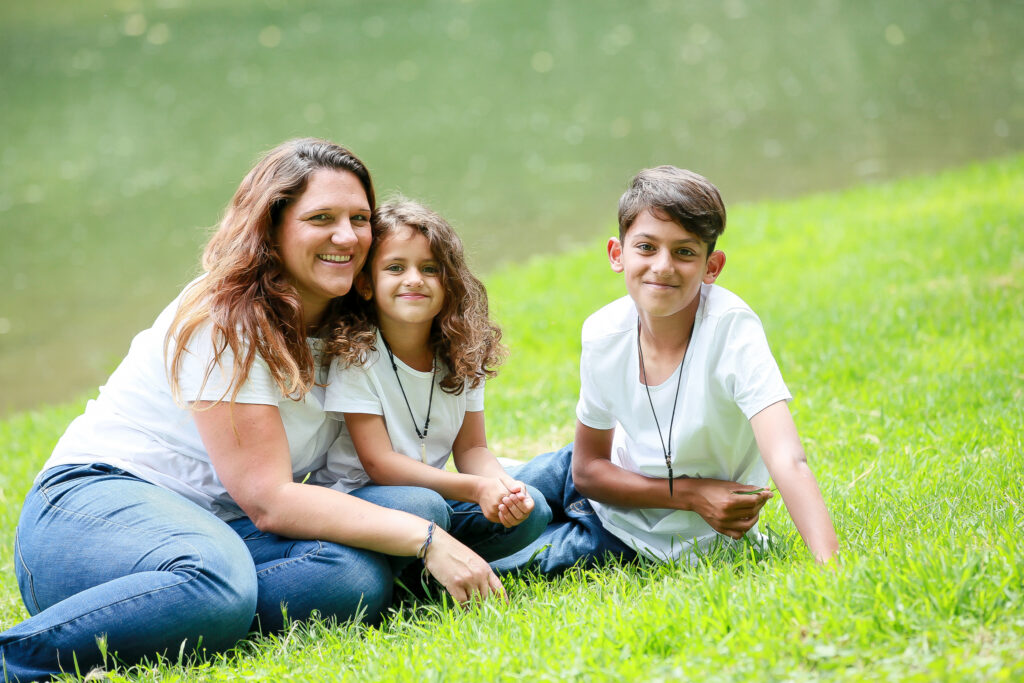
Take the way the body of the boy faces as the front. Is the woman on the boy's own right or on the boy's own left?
on the boy's own right

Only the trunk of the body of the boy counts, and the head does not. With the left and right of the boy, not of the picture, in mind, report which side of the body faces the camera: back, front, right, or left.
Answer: front
